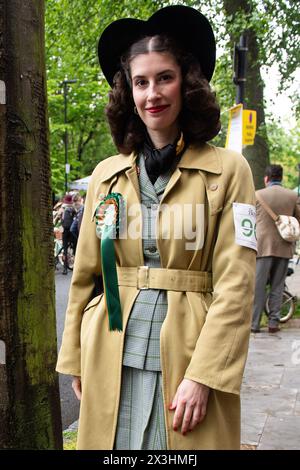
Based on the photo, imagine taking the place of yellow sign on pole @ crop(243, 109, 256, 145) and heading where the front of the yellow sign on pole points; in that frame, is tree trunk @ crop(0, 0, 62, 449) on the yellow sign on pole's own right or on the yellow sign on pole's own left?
on the yellow sign on pole's own right
